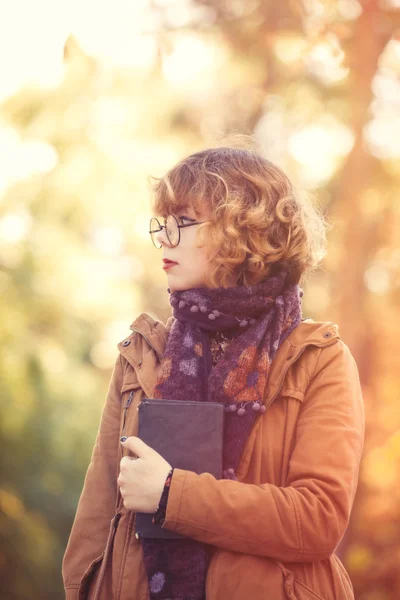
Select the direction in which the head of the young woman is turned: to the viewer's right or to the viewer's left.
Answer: to the viewer's left

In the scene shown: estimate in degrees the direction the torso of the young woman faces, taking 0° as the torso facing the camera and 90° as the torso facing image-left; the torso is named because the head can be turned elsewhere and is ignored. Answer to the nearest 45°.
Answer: approximately 45°
